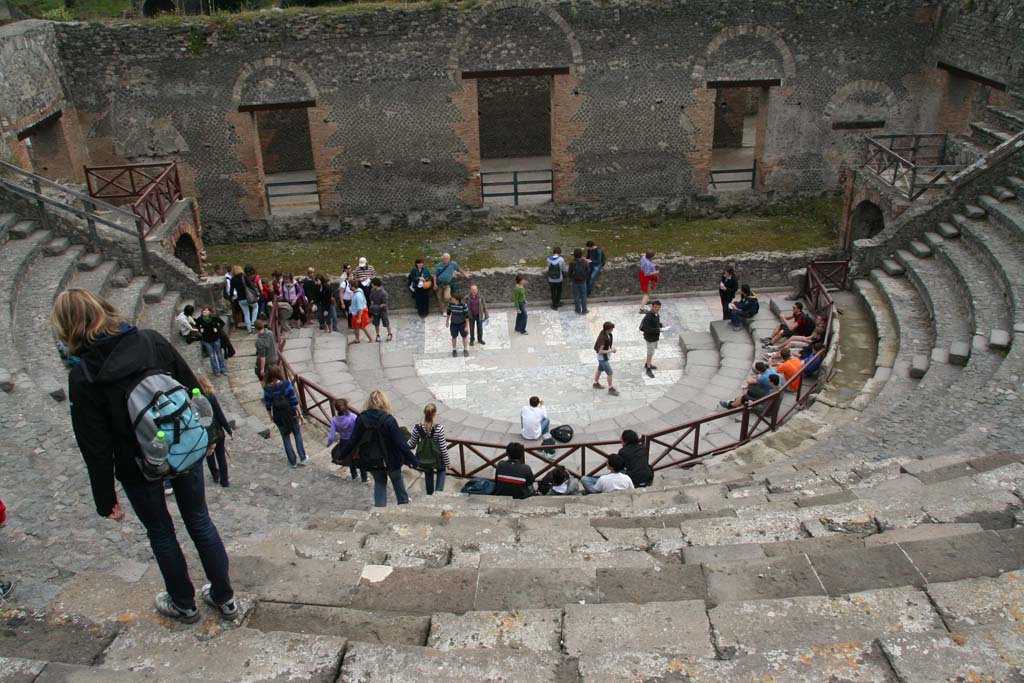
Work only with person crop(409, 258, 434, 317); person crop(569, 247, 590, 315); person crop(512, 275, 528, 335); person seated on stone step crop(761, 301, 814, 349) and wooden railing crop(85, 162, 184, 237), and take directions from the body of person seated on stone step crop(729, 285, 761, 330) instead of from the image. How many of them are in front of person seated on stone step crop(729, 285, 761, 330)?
4

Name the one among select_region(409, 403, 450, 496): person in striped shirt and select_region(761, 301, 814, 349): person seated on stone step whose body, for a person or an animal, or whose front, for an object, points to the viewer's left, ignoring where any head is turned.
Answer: the person seated on stone step

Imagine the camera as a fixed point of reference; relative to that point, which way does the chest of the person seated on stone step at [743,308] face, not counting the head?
to the viewer's left

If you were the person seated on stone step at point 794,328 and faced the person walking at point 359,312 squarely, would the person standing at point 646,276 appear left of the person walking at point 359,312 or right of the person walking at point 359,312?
right

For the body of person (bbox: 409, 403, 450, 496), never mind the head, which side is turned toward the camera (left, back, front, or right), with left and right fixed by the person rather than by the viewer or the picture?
back

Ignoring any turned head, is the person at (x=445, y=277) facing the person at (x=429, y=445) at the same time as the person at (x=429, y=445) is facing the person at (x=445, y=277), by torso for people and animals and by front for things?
yes

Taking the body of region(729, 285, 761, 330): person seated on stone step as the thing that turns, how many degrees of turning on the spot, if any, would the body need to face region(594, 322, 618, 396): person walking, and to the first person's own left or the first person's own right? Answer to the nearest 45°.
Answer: approximately 45° to the first person's own left

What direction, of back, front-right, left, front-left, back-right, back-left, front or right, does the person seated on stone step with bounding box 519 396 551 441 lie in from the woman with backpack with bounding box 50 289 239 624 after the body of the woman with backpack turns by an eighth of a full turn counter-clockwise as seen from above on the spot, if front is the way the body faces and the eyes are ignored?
back-right

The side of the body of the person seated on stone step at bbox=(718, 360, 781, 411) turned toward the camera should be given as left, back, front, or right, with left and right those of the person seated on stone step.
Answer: left

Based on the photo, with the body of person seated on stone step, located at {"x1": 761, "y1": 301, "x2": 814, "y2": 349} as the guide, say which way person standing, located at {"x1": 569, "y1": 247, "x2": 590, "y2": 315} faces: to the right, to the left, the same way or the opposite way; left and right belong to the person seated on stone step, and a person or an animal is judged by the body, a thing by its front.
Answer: to the right

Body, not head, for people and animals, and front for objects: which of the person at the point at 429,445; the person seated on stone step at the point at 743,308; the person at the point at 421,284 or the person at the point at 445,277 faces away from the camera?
the person at the point at 429,445

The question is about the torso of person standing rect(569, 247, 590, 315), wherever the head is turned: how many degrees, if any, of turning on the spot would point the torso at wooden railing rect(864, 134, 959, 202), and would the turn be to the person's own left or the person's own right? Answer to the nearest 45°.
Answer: approximately 90° to the person's own right

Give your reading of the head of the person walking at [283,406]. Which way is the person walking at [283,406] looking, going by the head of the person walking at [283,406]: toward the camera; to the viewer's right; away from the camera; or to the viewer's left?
away from the camera
